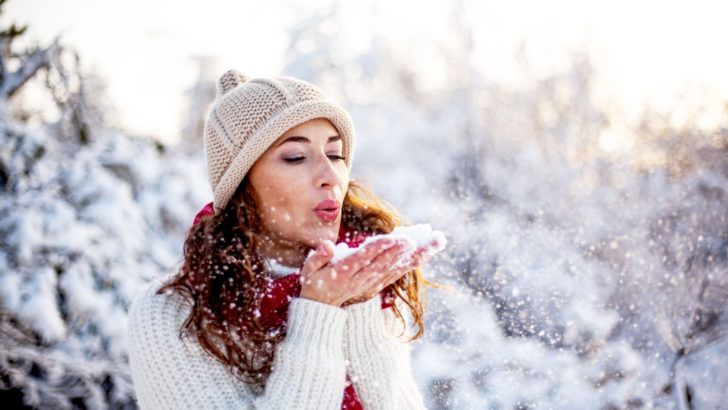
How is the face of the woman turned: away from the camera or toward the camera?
toward the camera
